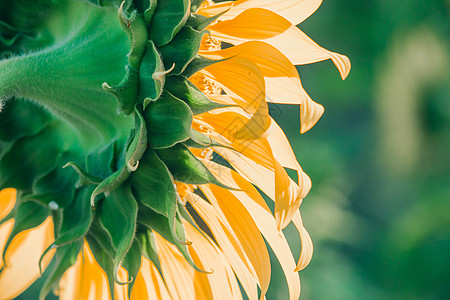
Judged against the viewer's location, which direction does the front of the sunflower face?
facing away from the viewer and to the right of the viewer
